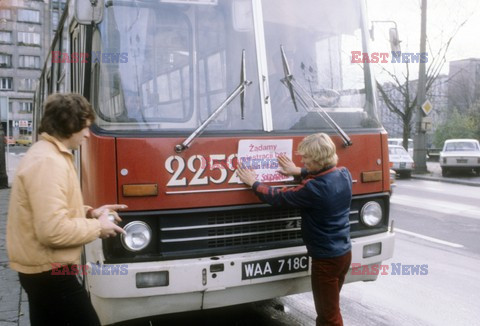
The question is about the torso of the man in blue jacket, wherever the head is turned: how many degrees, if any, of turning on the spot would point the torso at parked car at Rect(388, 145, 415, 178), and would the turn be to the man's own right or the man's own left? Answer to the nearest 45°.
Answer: approximately 45° to the man's own right

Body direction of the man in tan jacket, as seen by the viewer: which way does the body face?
to the viewer's right

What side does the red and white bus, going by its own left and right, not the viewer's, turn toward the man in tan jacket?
front

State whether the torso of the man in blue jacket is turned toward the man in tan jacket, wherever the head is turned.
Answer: no

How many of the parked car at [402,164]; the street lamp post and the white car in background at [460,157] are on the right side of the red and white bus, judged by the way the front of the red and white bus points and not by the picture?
0

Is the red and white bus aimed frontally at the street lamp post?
no

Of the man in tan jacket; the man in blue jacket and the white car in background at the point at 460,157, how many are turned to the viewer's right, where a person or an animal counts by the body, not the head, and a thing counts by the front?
1

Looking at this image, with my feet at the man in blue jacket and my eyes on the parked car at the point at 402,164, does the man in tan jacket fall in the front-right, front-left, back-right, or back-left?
back-left

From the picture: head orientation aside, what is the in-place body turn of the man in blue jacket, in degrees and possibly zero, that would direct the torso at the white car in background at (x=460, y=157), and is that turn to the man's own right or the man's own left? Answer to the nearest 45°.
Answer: approximately 45° to the man's own right
